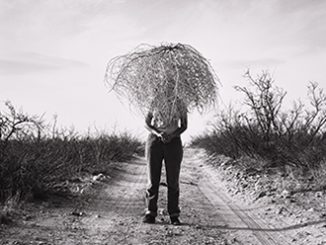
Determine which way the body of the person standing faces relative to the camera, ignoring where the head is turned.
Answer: toward the camera
